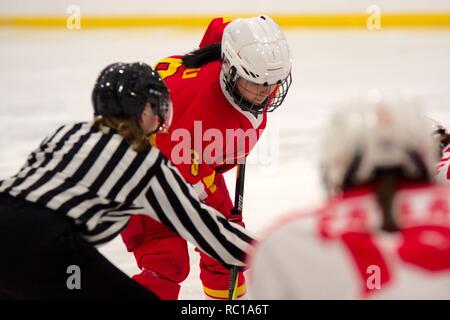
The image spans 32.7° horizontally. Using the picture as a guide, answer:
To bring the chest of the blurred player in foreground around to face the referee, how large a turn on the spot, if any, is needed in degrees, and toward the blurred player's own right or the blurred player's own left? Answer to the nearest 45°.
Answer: approximately 45° to the blurred player's own left

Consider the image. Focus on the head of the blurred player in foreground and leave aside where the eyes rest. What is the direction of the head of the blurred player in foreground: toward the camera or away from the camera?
away from the camera

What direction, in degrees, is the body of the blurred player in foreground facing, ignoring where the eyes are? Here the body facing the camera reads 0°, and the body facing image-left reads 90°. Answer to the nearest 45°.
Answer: approximately 180°

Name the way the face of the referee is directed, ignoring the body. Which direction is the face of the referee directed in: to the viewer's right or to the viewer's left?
to the viewer's right

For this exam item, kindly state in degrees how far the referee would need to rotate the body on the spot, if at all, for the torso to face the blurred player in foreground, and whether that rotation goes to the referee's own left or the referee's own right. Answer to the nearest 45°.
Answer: approximately 90° to the referee's own right

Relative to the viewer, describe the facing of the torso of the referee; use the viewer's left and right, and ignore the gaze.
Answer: facing away from the viewer and to the right of the viewer
